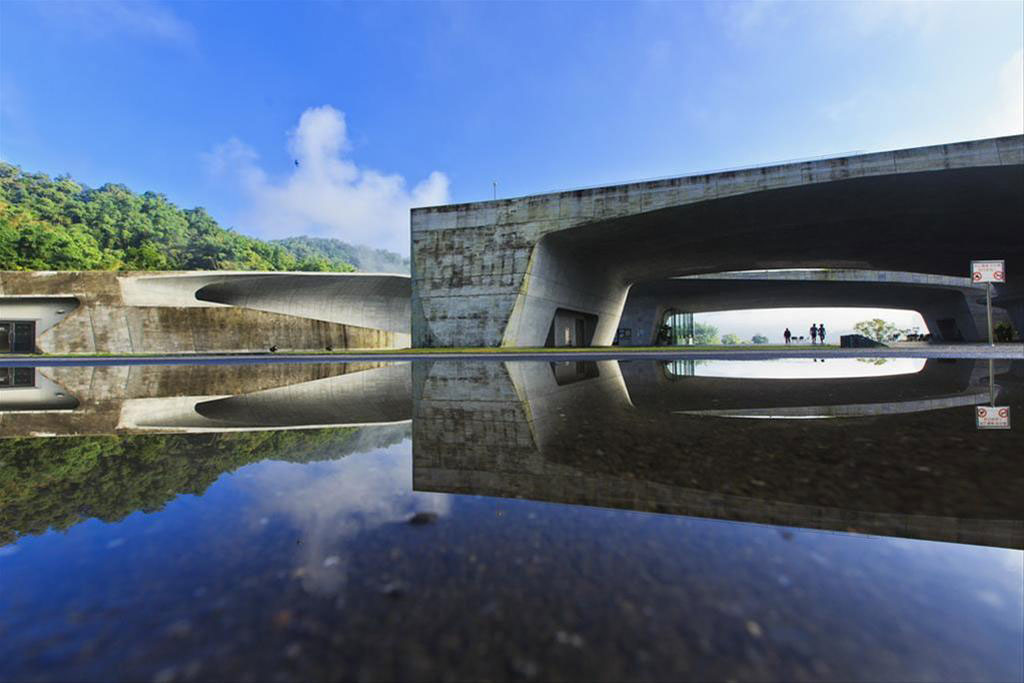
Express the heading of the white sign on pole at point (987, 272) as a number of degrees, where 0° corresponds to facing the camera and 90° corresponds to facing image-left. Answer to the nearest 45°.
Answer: approximately 0°
